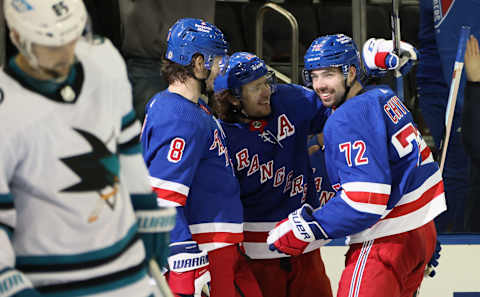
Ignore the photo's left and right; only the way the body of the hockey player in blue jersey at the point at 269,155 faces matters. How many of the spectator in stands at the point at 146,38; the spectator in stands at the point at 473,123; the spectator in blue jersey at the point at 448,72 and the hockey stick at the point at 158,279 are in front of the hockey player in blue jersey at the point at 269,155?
1

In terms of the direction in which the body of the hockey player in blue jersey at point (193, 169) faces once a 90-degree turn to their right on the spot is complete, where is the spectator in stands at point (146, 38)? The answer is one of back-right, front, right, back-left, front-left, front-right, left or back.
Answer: back

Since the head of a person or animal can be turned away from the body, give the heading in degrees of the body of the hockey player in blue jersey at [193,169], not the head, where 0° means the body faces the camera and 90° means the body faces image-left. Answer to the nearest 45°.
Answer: approximately 270°

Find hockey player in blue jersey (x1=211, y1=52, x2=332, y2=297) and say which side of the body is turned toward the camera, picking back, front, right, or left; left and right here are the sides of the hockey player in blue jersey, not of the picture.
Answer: front

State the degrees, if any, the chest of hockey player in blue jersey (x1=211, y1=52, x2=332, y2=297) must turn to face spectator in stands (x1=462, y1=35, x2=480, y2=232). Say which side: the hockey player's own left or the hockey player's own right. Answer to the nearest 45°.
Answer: approximately 135° to the hockey player's own left

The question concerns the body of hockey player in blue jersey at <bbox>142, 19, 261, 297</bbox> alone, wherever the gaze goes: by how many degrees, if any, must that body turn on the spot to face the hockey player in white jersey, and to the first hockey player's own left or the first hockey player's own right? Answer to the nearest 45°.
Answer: approximately 90° to the first hockey player's own right

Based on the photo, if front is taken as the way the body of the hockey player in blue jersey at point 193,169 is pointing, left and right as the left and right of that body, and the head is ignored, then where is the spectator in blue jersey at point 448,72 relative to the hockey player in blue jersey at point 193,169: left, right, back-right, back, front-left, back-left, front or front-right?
front-left

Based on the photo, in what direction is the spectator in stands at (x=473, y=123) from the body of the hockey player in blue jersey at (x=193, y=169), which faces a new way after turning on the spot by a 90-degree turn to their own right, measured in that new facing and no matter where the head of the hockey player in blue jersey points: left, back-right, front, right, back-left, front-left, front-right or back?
back-left

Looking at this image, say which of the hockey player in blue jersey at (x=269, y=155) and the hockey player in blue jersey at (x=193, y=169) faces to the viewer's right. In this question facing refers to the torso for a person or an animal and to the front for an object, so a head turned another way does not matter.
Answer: the hockey player in blue jersey at (x=193, y=169)

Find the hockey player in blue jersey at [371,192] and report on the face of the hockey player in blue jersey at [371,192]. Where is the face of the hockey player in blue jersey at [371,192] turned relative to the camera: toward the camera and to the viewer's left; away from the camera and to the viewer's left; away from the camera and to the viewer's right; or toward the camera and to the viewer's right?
toward the camera and to the viewer's left

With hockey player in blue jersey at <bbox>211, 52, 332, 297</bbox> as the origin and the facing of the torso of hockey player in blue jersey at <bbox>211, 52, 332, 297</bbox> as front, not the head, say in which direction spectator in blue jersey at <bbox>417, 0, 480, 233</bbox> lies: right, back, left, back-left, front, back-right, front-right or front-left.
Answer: back-left

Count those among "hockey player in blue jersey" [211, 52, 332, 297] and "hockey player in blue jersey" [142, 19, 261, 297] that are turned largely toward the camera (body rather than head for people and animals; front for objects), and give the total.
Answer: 1

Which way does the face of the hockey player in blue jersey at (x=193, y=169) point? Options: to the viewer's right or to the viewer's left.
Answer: to the viewer's right

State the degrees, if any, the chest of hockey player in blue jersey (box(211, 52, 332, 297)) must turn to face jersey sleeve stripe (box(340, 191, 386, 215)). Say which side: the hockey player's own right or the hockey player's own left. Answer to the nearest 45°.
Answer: approximately 45° to the hockey player's own left

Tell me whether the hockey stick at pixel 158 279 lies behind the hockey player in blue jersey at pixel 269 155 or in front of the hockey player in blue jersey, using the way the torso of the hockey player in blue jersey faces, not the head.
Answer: in front
